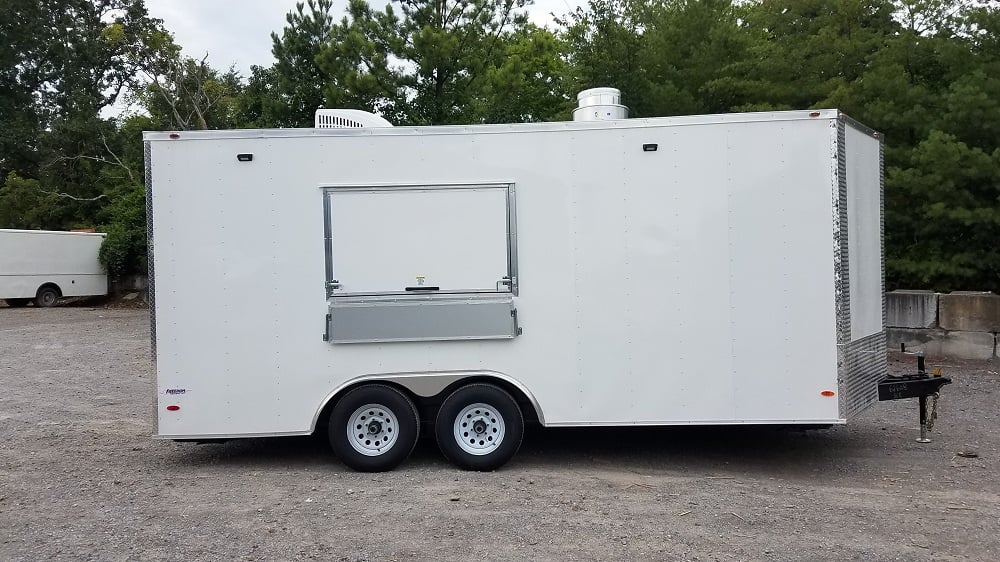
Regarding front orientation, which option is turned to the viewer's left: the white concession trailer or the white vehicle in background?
the white vehicle in background

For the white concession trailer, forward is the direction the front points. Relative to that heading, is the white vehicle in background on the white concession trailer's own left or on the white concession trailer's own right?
on the white concession trailer's own left

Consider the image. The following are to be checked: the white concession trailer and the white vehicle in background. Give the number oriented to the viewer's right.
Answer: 1

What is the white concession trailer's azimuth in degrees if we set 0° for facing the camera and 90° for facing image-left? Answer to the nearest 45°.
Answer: approximately 270°

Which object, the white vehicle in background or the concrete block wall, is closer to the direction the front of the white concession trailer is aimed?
the concrete block wall

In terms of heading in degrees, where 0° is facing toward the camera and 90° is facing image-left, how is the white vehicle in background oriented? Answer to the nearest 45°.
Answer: approximately 90°
